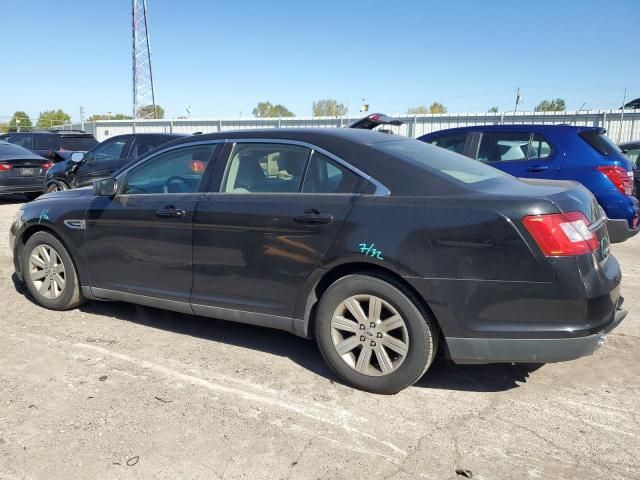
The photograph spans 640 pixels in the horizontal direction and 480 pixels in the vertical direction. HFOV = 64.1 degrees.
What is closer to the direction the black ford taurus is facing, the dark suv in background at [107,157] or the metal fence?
the dark suv in background

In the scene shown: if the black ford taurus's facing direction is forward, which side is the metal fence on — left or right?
on its right

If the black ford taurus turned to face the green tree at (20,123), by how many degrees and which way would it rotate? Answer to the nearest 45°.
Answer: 0° — it already faces it

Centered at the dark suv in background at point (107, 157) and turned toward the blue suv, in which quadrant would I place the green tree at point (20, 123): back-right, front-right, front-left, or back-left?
back-left

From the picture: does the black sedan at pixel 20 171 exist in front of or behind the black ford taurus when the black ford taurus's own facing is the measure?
in front

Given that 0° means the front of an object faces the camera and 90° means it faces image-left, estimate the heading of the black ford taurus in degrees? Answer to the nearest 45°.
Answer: approximately 135°

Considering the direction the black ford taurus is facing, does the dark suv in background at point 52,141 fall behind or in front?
in front

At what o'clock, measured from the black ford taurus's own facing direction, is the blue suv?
The blue suv is roughly at 3 o'clock from the black ford taurus.

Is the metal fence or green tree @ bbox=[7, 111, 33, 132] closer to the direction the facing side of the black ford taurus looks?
the green tree
